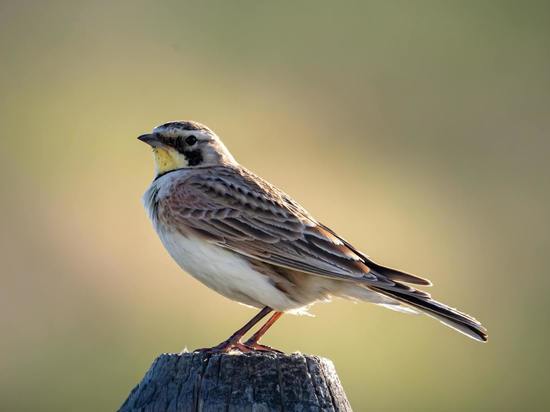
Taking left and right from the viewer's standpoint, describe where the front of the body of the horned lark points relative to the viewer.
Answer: facing to the left of the viewer
